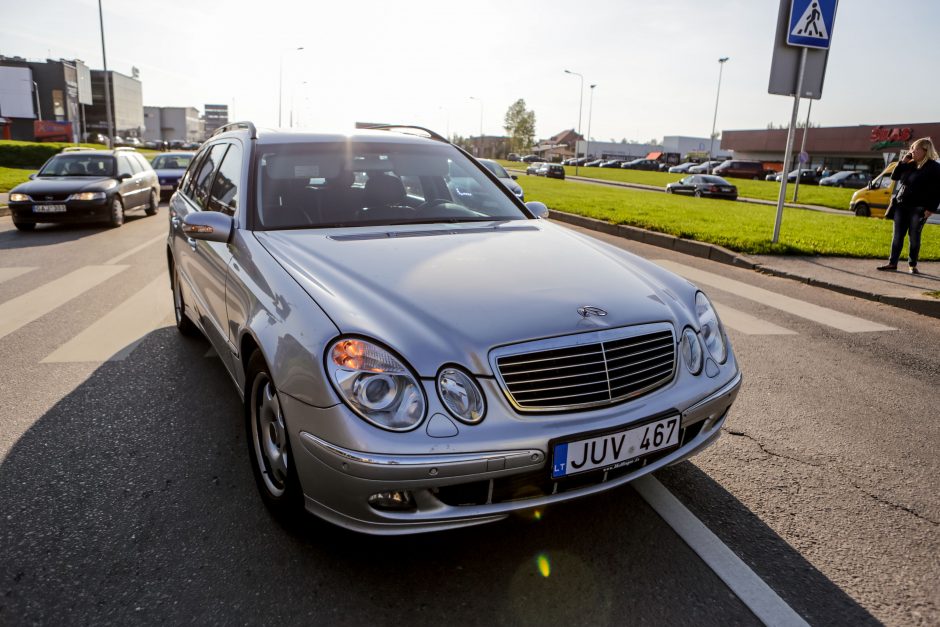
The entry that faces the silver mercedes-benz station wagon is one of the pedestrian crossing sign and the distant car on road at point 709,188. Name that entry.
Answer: the pedestrian crossing sign

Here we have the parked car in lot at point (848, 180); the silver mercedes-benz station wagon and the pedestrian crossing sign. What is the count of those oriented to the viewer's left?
1

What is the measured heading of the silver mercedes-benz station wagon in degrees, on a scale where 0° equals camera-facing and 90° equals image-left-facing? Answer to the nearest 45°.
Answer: approximately 315°

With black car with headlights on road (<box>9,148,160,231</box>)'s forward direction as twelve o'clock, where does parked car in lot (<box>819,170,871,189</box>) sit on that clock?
parked car in lot (<box>819,170,871,189</box>) is roughly at 7 o'clock from black car with headlights on road (<box>9,148,160,231</box>).

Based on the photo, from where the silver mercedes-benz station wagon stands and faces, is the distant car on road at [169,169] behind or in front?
behind

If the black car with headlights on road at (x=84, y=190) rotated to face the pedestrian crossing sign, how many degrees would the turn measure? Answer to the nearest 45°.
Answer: approximately 90° to its left

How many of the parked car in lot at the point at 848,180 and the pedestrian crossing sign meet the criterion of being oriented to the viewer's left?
1

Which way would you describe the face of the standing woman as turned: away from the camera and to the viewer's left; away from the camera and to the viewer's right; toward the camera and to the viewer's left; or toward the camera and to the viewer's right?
toward the camera and to the viewer's left

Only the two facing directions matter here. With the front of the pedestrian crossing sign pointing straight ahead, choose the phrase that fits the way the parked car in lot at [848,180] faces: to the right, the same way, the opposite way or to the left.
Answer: to the right

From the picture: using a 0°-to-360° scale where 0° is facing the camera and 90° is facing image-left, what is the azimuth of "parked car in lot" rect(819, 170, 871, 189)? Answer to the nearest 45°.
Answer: approximately 90°

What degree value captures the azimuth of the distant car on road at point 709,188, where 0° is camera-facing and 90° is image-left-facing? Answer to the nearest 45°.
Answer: approximately 135°

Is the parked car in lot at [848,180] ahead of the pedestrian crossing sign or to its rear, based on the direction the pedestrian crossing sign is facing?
to the rear

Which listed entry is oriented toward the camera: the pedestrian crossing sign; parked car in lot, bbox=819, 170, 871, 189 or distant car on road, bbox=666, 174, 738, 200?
the pedestrian crossing sign
